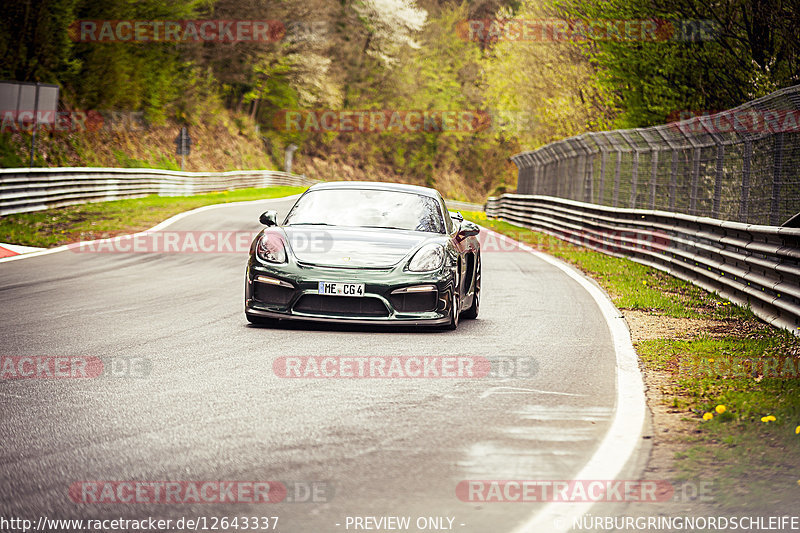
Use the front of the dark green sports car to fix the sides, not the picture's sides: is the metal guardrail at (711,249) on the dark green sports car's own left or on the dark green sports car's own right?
on the dark green sports car's own left

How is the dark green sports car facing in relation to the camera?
toward the camera

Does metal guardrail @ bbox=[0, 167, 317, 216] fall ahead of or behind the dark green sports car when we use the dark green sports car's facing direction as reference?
behind
